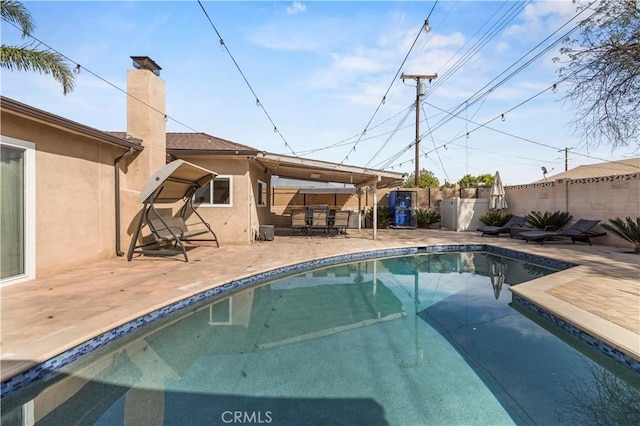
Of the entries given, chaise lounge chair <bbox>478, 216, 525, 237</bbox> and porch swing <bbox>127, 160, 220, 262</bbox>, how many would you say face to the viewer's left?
1

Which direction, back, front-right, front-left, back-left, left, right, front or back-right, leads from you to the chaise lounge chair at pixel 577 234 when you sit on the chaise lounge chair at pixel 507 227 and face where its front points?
back-left

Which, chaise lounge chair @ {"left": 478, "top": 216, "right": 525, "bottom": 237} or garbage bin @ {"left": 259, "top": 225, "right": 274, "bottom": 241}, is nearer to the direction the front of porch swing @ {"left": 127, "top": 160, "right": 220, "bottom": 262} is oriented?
the chaise lounge chair

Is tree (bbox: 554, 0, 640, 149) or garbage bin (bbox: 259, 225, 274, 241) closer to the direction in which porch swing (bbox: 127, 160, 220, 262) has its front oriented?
the tree

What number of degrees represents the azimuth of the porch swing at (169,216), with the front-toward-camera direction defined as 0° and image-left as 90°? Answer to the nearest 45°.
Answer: approximately 315°

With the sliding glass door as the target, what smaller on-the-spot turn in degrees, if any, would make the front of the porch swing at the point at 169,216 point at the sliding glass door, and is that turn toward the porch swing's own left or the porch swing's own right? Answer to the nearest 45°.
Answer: approximately 90° to the porch swing's own right

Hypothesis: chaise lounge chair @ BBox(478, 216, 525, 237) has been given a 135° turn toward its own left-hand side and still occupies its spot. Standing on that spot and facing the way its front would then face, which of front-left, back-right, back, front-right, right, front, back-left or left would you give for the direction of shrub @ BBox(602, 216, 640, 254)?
front

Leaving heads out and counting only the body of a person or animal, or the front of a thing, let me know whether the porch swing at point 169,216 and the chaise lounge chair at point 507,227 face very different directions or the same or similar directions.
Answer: very different directions

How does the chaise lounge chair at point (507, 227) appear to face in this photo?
to the viewer's left
